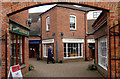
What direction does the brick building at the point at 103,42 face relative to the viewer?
to the viewer's left

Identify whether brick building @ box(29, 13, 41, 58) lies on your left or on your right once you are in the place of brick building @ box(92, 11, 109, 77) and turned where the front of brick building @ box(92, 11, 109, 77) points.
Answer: on your right

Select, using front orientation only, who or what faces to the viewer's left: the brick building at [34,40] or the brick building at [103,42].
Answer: the brick building at [103,42]
